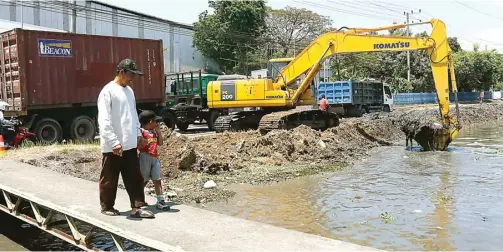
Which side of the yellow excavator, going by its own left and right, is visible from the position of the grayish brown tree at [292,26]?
left

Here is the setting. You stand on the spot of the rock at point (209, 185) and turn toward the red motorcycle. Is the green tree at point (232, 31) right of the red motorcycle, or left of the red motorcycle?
right

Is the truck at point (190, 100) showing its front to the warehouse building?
no

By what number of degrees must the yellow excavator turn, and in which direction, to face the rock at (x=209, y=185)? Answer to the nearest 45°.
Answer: approximately 90° to its right

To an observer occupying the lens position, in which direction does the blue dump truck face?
facing away from the viewer and to the right of the viewer

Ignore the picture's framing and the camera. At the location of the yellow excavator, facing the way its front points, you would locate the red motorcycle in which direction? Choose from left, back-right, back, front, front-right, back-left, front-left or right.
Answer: back-right

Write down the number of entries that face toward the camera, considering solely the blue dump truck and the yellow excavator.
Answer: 0

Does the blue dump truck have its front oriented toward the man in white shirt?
no

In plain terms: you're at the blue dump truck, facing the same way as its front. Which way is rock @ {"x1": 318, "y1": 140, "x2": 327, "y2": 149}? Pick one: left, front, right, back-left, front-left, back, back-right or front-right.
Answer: back-right

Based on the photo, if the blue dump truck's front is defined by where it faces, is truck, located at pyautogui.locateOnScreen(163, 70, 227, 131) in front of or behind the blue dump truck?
behind

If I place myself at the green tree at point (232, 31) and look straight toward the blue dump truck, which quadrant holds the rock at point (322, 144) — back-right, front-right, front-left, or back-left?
front-right

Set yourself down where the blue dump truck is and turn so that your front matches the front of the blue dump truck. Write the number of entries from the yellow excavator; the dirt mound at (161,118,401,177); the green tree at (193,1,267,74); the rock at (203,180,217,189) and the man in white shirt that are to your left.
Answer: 1

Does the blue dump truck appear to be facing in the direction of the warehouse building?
no

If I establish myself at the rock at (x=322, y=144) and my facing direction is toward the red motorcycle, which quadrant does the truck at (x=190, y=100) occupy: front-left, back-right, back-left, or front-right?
front-right

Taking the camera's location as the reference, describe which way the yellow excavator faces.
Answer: facing to the right of the viewer

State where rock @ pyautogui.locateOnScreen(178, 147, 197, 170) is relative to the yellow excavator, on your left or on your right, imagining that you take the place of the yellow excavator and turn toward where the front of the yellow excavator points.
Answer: on your right
